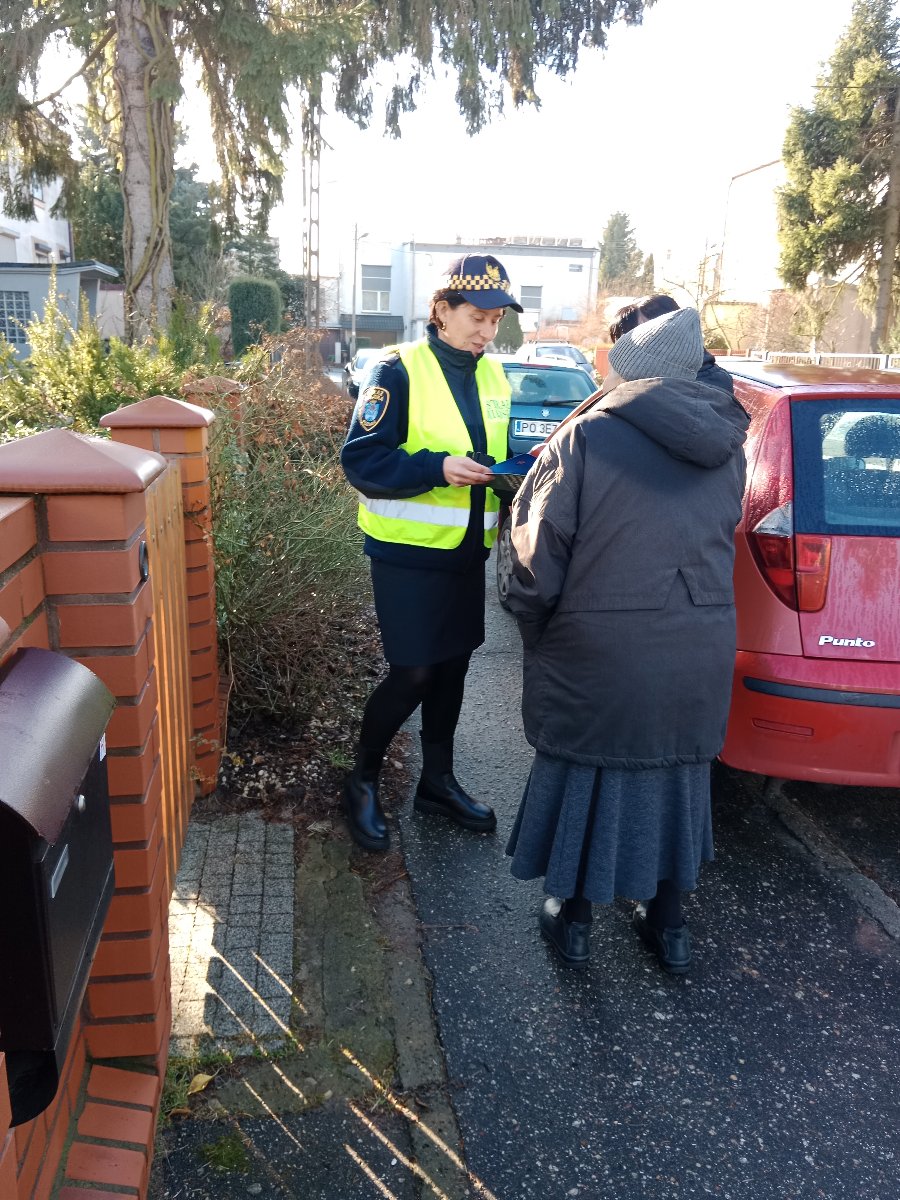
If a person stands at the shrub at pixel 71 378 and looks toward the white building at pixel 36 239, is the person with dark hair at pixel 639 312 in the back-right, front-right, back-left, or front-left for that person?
back-right

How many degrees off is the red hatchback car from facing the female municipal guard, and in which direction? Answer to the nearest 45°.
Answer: approximately 90° to its left

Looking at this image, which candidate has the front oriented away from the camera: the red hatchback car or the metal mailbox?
the red hatchback car

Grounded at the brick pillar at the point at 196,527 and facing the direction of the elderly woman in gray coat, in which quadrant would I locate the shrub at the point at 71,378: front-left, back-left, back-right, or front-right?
back-left

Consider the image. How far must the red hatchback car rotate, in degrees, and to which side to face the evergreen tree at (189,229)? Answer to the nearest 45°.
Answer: approximately 45° to its left

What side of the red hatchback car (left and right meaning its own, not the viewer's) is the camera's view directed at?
back

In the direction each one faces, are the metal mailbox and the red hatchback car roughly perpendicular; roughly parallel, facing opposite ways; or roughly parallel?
roughly perpendicular

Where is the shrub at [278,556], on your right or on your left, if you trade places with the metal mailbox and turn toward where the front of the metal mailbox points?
on your left

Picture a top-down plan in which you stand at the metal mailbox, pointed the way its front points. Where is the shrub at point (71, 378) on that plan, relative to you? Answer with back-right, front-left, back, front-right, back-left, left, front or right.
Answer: back-left

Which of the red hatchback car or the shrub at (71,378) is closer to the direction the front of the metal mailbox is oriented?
the red hatchback car
